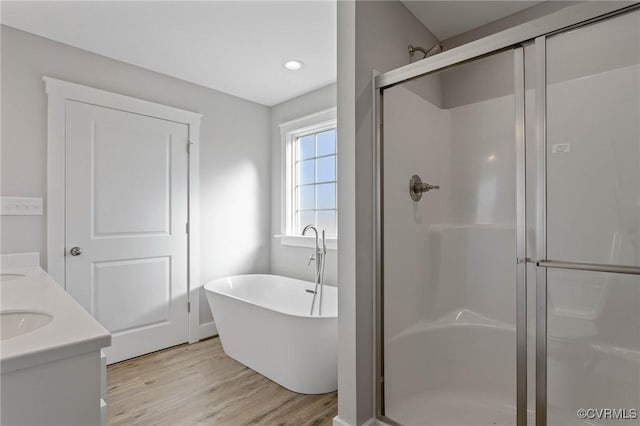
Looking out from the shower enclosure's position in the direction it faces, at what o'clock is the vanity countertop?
The vanity countertop is roughly at 12 o'clock from the shower enclosure.

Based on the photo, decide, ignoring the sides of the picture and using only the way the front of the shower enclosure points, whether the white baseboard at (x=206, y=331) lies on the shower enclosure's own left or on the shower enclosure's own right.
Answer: on the shower enclosure's own right

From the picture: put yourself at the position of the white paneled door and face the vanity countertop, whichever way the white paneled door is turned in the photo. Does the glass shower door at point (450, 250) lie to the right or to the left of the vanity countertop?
left

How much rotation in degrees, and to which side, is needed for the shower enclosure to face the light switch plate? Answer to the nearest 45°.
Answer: approximately 45° to its right

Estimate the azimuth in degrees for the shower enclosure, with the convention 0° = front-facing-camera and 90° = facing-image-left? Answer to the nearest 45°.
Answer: approximately 45°

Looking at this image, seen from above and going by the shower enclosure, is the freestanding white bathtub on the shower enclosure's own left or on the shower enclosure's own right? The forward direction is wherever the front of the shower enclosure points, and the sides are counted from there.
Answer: on the shower enclosure's own right

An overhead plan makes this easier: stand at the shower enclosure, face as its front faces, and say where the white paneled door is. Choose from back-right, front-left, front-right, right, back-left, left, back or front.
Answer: front-right

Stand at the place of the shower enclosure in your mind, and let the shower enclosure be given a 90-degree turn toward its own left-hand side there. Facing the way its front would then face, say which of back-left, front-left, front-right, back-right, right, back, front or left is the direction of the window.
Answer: back

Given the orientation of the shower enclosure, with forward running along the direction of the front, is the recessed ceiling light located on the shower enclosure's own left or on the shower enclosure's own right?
on the shower enclosure's own right
